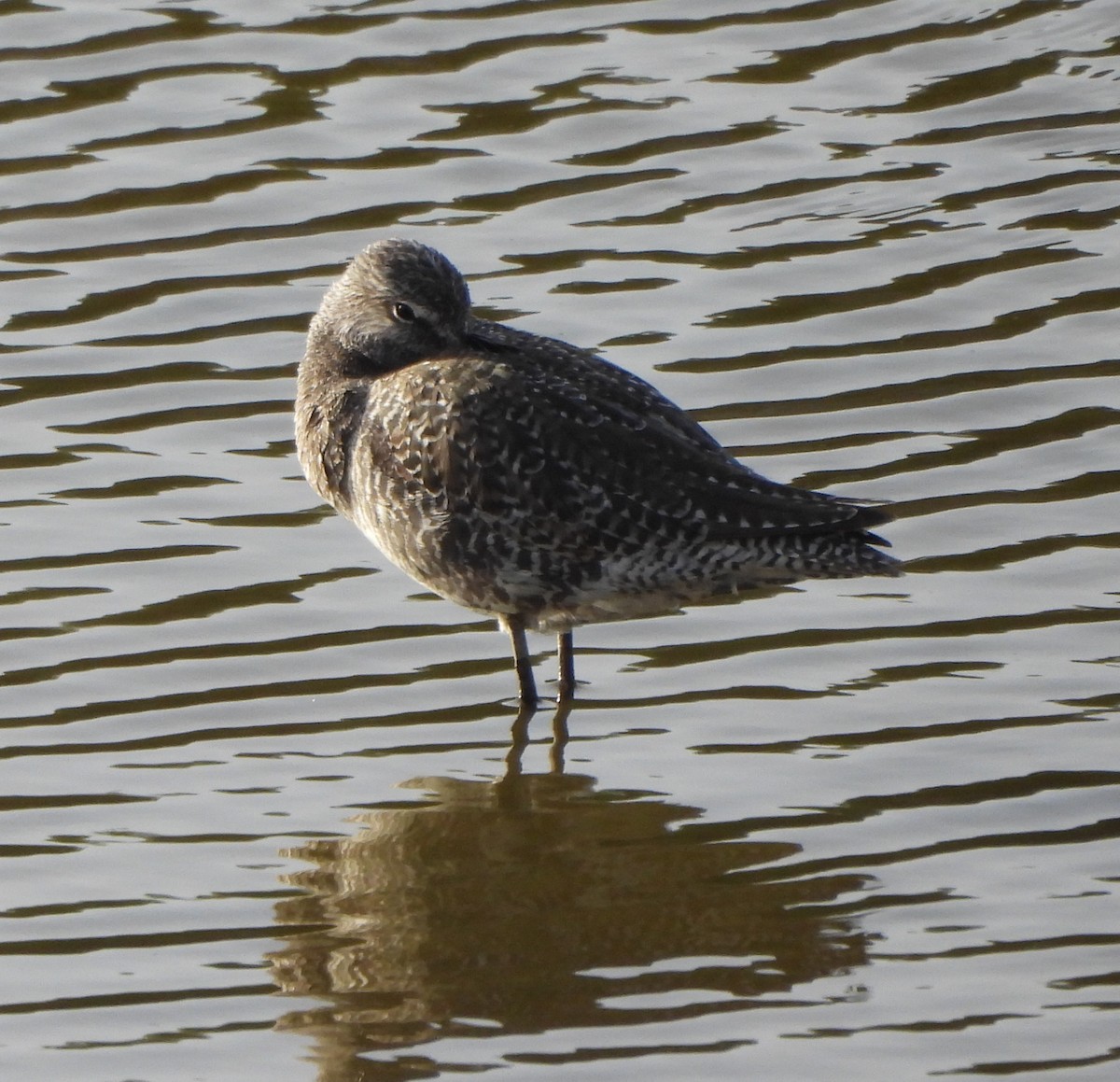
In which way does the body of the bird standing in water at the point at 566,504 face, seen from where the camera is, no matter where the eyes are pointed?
to the viewer's left
